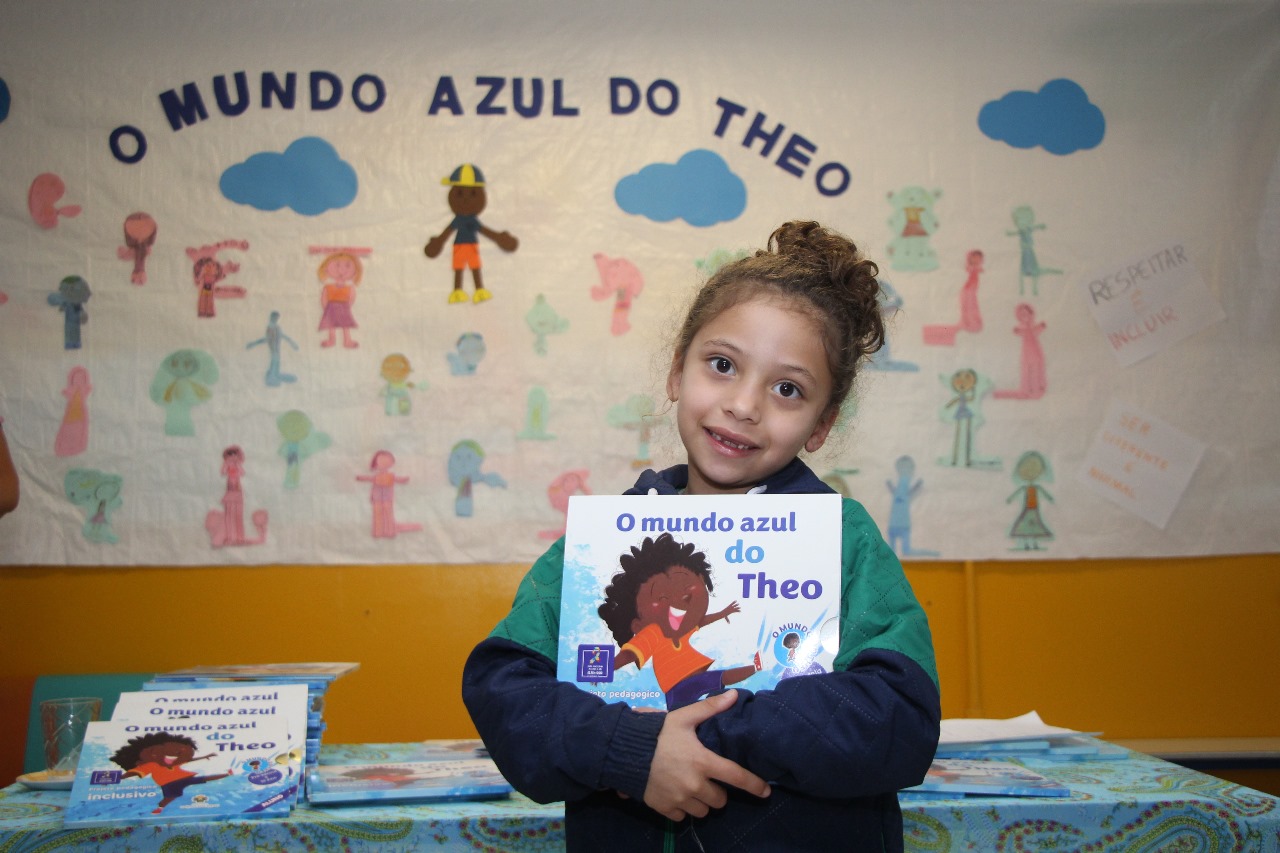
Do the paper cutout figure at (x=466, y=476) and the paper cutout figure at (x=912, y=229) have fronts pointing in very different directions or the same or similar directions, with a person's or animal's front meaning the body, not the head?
same or similar directions

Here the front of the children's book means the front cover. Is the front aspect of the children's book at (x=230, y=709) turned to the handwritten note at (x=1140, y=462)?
no

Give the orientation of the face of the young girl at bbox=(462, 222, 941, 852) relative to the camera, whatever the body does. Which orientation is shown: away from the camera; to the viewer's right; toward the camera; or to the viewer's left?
toward the camera

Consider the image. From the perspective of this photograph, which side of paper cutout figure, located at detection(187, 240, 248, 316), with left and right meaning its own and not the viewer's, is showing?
front

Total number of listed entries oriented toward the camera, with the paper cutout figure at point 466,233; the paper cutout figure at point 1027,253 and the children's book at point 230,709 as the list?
3

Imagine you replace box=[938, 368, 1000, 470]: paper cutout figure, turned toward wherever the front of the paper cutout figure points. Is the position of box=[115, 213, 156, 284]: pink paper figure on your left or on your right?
on your right

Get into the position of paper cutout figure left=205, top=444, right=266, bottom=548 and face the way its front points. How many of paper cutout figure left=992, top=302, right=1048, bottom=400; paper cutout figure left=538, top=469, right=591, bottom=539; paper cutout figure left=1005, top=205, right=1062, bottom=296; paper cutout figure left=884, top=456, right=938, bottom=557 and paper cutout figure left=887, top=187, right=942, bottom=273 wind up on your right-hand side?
0

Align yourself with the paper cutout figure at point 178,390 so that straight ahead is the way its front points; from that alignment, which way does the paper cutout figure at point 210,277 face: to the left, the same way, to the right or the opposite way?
the same way

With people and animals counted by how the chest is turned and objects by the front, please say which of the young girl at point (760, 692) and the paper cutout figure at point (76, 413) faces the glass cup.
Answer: the paper cutout figure

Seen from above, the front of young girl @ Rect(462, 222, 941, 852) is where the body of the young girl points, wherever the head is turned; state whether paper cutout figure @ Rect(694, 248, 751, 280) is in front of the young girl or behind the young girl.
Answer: behind
